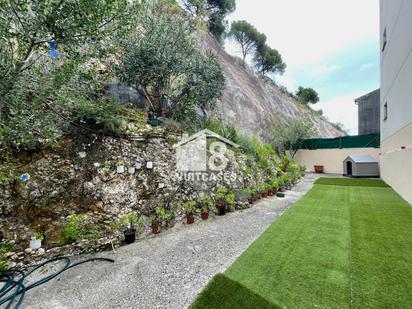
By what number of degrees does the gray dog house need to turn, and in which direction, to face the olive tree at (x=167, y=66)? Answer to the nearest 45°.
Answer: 0° — it already faces it

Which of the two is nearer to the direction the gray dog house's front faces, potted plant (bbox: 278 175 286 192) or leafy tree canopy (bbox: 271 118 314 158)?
the potted plant

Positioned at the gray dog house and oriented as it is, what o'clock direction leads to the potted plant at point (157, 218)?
The potted plant is roughly at 11 o'clock from the gray dog house.

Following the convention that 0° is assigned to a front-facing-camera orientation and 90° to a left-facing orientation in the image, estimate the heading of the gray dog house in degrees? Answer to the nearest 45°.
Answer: approximately 45°

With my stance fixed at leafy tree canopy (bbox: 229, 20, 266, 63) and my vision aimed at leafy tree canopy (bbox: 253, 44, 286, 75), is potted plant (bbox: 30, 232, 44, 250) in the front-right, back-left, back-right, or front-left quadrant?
back-right

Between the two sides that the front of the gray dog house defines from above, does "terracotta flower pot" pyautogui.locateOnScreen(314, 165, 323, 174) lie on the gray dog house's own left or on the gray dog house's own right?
on the gray dog house's own right

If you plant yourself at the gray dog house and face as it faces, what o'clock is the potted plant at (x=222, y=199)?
The potted plant is roughly at 11 o'clock from the gray dog house.
